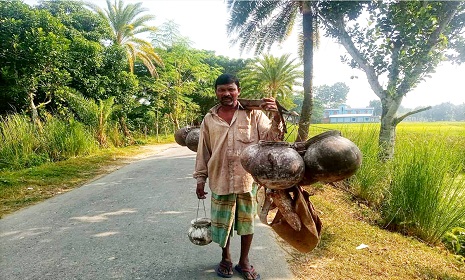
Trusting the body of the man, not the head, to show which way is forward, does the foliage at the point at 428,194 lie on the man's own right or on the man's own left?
on the man's own left

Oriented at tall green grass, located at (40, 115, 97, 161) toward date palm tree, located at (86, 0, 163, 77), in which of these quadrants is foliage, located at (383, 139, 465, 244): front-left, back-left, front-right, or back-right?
back-right

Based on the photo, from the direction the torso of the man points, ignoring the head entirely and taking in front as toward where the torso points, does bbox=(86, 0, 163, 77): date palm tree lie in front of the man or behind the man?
behind

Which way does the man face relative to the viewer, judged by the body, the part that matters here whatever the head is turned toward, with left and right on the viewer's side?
facing the viewer

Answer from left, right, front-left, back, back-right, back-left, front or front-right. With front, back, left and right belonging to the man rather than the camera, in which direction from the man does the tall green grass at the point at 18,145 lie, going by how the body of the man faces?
back-right

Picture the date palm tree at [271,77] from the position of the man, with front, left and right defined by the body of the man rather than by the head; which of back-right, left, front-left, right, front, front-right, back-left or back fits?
back

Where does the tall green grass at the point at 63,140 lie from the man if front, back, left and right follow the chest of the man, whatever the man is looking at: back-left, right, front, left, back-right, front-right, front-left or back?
back-right
